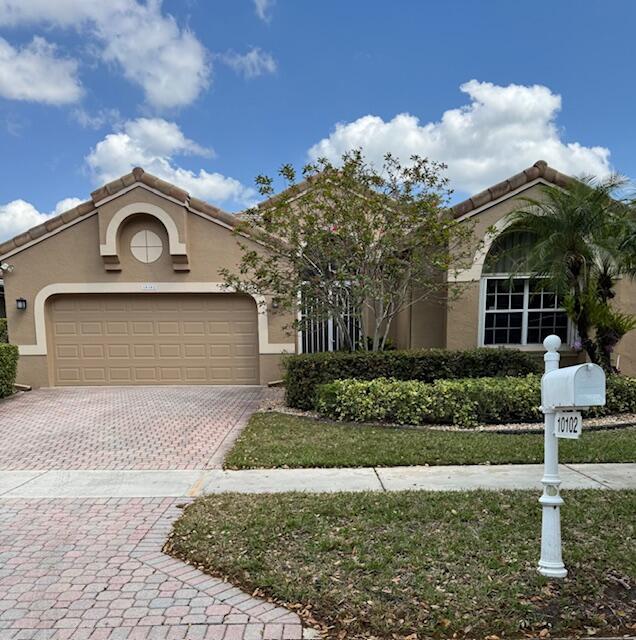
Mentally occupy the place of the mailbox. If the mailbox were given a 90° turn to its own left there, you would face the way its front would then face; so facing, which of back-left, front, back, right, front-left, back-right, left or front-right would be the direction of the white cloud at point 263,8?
left

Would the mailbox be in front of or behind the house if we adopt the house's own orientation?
in front

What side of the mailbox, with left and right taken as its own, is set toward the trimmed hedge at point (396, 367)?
back

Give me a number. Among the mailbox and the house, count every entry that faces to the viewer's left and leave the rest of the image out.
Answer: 0

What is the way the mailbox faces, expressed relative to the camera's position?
facing the viewer and to the right of the viewer

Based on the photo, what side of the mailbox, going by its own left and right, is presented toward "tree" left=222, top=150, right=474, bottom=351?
back

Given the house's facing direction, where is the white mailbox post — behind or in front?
in front

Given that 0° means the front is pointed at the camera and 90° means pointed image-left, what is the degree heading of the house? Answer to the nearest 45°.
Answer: approximately 0°

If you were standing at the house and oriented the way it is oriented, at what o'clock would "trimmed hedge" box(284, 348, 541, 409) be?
The trimmed hedge is roughly at 10 o'clock from the house.

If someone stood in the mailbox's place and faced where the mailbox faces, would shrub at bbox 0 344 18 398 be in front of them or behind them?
behind

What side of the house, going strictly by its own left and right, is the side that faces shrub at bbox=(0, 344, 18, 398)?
right
